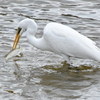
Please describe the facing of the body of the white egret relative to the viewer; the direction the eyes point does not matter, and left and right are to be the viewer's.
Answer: facing to the left of the viewer
